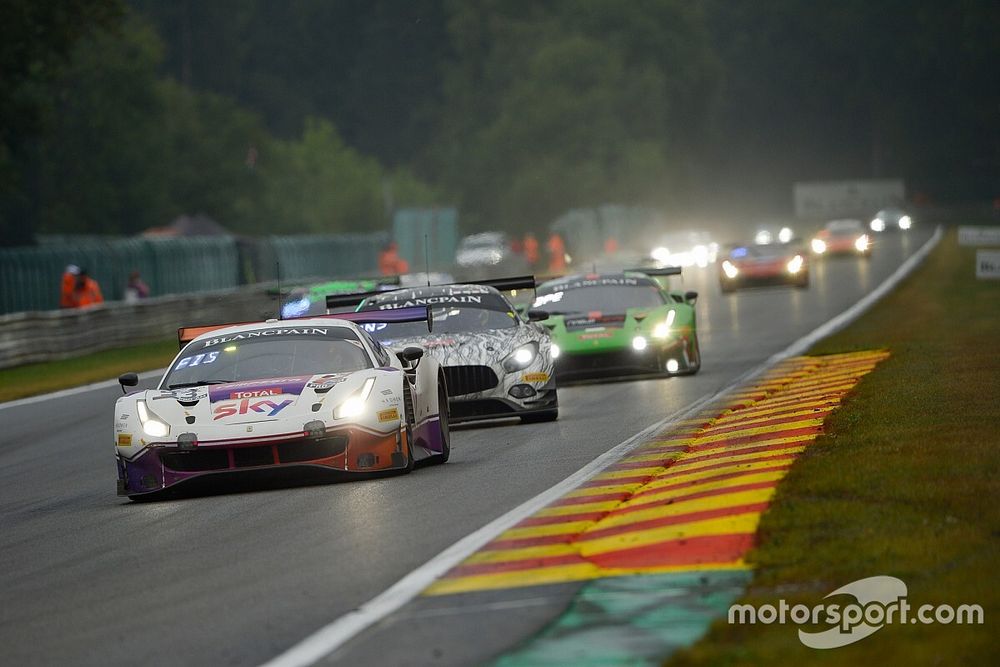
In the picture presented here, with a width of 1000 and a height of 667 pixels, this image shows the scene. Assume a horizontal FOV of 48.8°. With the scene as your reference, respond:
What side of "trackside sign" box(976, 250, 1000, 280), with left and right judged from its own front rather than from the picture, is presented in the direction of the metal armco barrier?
front

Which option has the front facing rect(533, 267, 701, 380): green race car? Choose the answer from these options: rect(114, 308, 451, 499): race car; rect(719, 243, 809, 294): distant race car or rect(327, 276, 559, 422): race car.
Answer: the distant race car

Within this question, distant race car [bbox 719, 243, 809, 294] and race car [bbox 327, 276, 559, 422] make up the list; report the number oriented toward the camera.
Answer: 2

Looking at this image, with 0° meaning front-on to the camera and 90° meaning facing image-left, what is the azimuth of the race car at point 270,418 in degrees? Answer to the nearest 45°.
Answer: approximately 0°

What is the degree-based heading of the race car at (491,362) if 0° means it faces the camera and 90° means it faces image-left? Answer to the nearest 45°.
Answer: approximately 0°

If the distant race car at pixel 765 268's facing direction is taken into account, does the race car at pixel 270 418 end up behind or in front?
in front

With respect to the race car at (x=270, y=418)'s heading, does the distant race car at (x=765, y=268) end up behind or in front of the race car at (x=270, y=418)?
behind

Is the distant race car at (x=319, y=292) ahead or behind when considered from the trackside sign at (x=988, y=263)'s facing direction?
ahead

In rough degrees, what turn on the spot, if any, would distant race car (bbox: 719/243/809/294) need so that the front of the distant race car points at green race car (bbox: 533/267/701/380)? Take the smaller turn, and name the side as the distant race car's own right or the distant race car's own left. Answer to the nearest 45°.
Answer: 0° — it already faces it

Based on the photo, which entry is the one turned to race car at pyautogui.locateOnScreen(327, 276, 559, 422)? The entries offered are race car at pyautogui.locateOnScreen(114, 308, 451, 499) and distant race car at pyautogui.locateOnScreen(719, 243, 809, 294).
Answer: the distant race car
